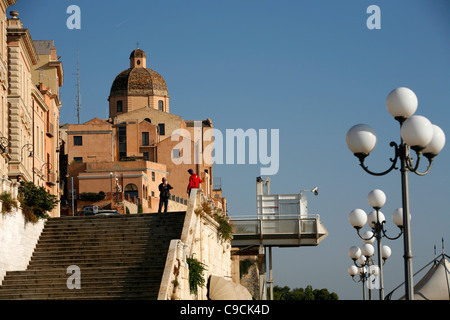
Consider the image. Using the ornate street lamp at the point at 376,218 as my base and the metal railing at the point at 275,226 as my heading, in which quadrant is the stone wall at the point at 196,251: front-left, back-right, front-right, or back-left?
front-left

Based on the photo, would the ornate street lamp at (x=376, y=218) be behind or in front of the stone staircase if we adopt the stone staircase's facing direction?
in front

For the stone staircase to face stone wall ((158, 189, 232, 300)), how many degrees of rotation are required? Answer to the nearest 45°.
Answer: approximately 135° to its left

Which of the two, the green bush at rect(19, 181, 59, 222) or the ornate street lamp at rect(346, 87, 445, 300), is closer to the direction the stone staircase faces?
the ornate street lamp

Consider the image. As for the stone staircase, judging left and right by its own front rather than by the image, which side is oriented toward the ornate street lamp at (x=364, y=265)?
left

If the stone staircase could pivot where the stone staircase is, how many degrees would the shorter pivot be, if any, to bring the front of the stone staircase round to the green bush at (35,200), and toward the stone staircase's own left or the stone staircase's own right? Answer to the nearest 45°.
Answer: approximately 135° to the stone staircase's own right

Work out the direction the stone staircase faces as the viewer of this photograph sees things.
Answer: facing the viewer

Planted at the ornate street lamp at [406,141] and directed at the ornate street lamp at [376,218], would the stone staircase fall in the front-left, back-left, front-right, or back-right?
front-left

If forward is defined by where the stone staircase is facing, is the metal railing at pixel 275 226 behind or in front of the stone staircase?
behind

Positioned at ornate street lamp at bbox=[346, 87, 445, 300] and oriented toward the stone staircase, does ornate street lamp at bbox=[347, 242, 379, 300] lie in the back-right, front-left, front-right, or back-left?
front-right

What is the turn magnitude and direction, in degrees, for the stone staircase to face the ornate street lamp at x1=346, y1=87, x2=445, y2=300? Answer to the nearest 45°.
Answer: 0° — it already faces it

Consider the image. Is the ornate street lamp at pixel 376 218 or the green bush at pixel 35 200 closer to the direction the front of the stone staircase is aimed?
the ornate street lamp
